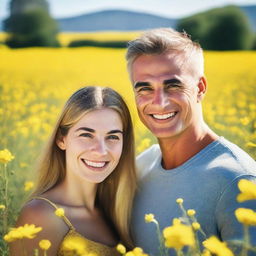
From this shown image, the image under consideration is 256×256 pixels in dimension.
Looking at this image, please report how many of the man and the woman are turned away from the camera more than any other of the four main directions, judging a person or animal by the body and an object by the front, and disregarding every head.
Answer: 0

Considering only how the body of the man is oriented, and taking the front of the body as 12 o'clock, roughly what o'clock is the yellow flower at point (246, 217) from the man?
The yellow flower is roughly at 10 o'clock from the man.

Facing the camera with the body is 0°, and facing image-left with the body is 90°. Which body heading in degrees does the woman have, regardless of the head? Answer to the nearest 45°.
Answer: approximately 315°

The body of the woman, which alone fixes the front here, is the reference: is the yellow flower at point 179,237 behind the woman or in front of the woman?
in front

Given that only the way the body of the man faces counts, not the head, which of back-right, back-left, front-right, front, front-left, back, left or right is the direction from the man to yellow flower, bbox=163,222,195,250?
front-left
